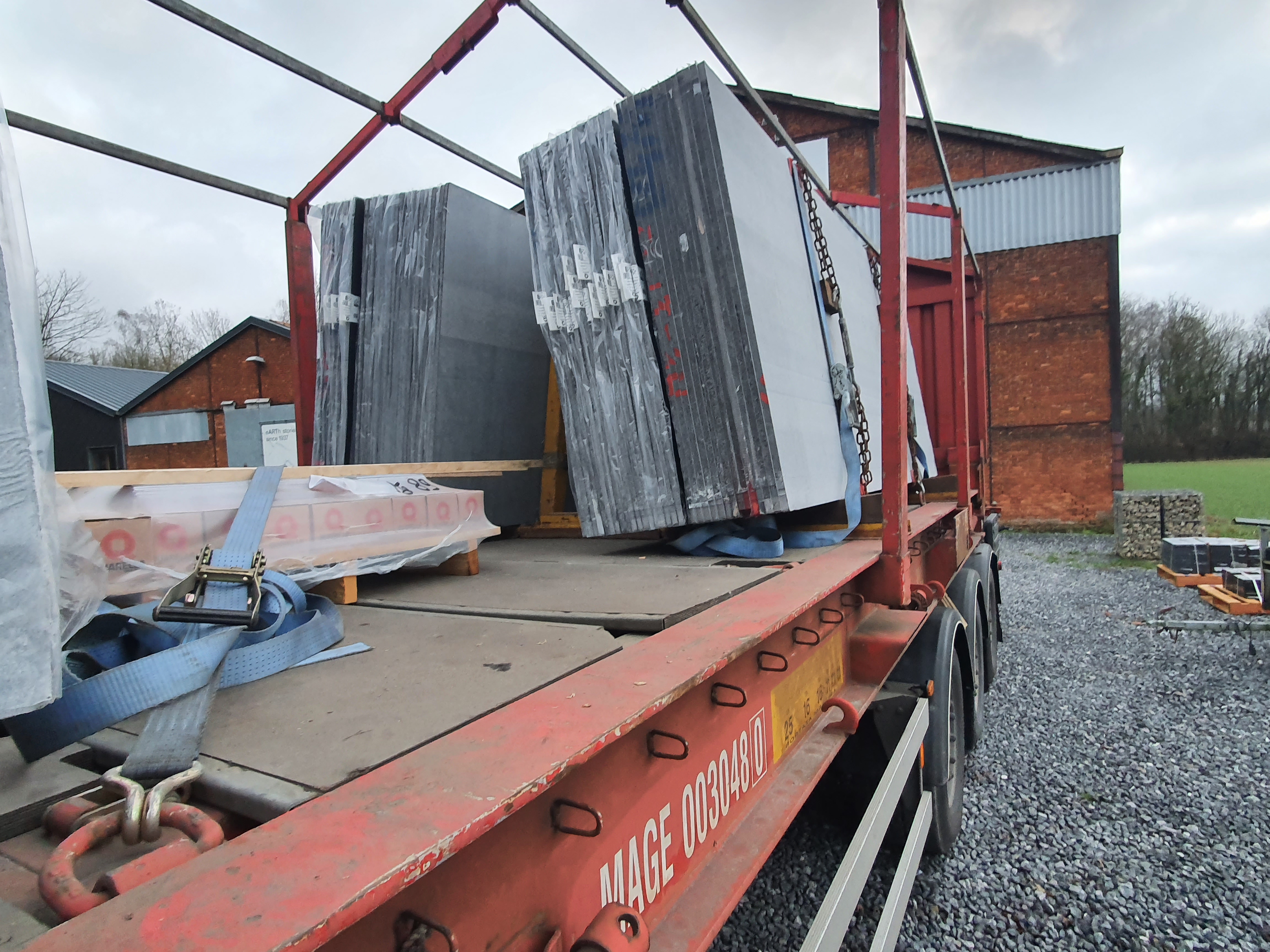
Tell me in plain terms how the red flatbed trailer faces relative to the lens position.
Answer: facing the viewer and to the left of the viewer

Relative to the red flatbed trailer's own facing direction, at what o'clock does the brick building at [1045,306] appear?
The brick building is roughly at 6 o'clock from the red flatbed trailer.

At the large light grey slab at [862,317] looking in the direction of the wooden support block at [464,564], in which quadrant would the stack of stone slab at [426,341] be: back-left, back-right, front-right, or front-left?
front-right

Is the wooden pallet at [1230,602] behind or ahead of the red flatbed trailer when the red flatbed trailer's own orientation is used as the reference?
behind
